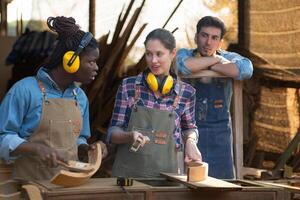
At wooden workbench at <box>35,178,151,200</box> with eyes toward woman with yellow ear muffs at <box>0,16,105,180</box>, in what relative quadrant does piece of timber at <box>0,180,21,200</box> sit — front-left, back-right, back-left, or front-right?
front-left

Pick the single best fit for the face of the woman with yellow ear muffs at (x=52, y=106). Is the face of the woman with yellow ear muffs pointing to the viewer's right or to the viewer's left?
to the viewer's right

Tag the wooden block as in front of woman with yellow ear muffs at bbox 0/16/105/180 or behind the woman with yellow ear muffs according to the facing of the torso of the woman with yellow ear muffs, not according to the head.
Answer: in front

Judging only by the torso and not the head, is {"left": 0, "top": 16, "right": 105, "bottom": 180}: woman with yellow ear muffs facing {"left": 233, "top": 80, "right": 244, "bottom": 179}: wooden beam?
no

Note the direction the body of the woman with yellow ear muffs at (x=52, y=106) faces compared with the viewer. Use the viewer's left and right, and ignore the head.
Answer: facing the viewer and to the right of the viewer

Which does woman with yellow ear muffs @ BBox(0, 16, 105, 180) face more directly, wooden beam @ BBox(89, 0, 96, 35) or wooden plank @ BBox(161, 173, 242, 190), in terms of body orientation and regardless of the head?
the wooden plank

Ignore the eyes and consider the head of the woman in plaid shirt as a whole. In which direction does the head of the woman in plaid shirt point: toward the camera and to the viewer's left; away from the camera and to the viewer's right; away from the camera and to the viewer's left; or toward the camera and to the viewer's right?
toward the camera and to the viewer's left

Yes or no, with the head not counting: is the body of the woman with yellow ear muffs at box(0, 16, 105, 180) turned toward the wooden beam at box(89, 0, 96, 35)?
no

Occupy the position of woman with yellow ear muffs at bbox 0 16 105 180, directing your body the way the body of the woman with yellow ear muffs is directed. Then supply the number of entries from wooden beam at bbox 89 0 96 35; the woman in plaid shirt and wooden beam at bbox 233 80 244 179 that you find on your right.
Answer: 0
